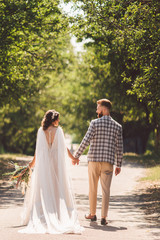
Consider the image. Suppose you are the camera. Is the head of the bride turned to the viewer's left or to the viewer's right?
to the viewer's right

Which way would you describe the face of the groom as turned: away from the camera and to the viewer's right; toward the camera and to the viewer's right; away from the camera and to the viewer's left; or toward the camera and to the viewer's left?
away from the camera and to the viewer's left

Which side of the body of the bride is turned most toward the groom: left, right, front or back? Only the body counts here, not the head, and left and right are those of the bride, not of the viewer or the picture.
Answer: right

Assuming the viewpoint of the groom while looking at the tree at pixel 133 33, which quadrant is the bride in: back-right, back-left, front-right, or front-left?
back-left

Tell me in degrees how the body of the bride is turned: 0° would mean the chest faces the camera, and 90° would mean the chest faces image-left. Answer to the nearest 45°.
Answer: approximately 180°
